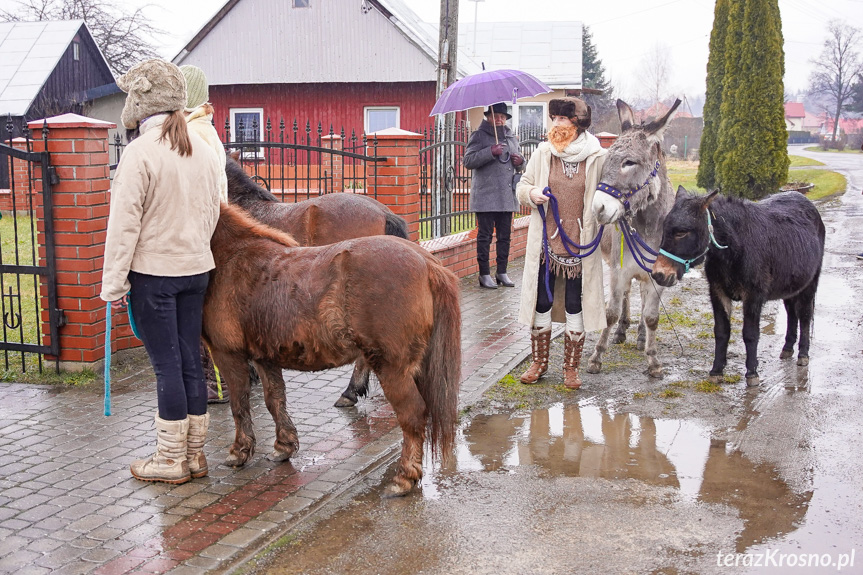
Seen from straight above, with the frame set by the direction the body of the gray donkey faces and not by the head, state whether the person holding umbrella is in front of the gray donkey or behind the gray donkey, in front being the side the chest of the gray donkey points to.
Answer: behind

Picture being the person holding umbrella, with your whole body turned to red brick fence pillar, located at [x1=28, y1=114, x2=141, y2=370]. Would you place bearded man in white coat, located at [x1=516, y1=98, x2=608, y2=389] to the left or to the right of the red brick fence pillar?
left

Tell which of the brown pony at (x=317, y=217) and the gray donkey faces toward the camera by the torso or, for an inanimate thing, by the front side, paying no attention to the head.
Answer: the gray donkey

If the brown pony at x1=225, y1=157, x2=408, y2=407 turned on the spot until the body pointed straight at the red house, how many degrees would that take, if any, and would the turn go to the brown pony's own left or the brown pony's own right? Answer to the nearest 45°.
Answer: approximately 90° to the brown pony's own right

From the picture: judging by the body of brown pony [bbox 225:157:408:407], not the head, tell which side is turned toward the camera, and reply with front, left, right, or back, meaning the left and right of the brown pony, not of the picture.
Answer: left

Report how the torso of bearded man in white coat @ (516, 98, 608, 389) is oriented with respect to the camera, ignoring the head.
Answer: toward the camera

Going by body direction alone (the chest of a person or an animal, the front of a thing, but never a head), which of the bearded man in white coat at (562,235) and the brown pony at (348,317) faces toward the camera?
the bearded man in white coat

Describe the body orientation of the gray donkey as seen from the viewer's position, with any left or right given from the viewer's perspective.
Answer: facing the viewer

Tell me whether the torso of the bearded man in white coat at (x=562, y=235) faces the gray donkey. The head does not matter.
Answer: no

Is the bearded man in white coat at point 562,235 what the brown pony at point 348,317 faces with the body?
no

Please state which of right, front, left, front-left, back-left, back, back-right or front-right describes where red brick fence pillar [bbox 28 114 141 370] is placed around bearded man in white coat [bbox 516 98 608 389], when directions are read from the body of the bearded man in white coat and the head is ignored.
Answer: right

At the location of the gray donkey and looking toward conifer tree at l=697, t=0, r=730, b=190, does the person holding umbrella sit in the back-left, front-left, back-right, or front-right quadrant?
front-left

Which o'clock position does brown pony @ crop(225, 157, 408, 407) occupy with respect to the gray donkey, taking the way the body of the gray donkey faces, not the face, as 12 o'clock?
The brown pony is roughly at 2 o'clock from the gray donkey.

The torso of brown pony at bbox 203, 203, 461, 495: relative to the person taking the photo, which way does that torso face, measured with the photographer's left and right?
facing away from the viewer and to the left of the viewer

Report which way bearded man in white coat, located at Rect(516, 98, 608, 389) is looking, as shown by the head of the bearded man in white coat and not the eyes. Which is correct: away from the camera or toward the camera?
toward the camera
